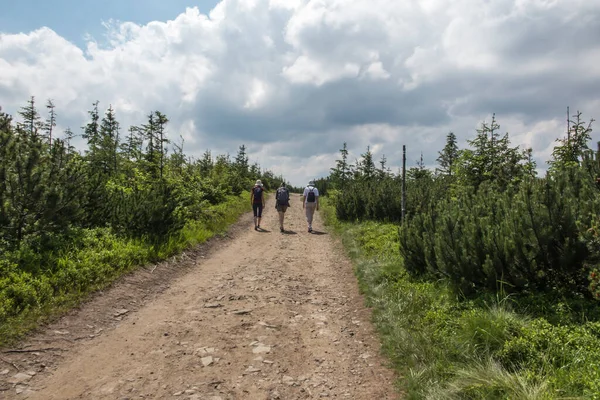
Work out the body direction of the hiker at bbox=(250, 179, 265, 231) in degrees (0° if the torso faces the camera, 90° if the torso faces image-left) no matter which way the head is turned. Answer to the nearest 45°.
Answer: approximately 180°
